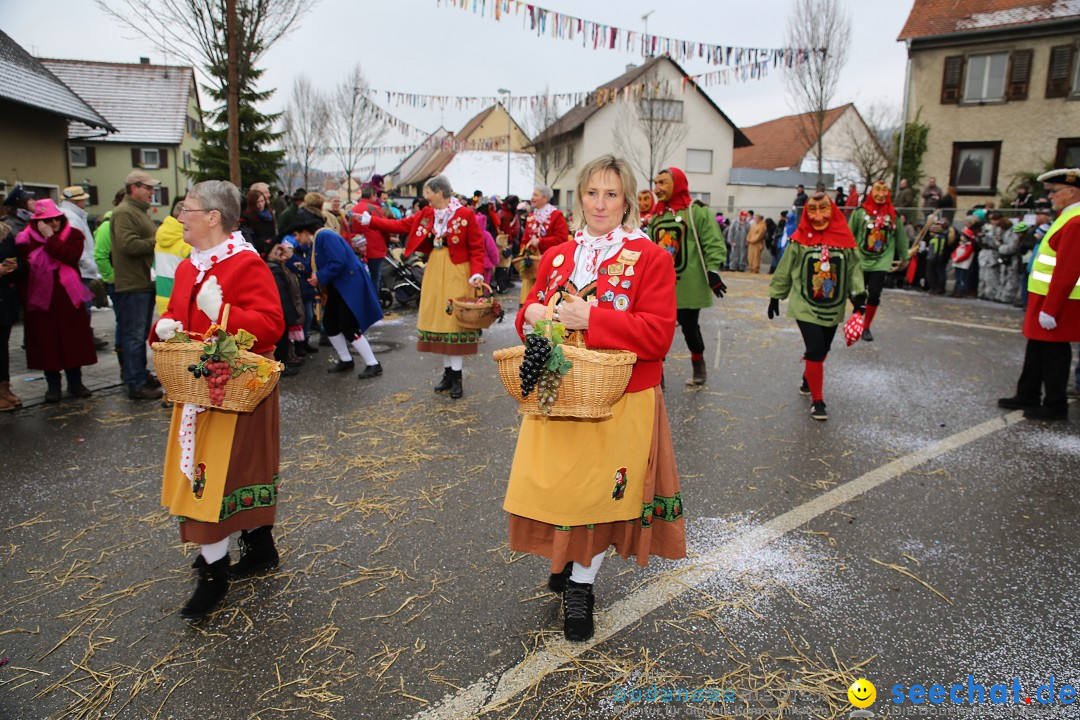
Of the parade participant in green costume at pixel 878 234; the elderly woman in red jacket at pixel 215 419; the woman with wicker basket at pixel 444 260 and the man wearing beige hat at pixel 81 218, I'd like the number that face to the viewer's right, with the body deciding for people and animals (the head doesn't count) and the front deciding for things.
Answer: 1

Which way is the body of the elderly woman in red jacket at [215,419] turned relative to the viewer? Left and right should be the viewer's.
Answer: facing the viewer and to the left of the viewer

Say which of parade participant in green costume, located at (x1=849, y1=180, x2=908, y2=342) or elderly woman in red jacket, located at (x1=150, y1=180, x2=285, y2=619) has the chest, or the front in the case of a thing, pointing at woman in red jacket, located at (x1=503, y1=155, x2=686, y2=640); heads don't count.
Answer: the parade participant in green costume

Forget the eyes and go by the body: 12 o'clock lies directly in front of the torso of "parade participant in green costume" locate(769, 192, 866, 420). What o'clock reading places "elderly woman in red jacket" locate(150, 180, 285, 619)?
The elderly woman in red jacket is roughly at 1 o'clock from the parade participant in green costume.

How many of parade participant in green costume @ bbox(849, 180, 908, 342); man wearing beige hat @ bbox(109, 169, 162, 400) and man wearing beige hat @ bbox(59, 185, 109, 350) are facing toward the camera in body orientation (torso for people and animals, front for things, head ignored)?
1

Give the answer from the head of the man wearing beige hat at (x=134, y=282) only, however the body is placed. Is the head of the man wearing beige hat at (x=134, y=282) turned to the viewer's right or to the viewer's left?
to the viewer's right

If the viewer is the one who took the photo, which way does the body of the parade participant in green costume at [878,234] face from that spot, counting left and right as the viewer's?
facing the viewer

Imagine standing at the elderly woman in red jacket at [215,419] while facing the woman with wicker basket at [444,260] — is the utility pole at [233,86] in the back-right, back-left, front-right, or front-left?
front-left

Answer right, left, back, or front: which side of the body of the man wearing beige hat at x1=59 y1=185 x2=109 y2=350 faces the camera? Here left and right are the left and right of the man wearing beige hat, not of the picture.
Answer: right

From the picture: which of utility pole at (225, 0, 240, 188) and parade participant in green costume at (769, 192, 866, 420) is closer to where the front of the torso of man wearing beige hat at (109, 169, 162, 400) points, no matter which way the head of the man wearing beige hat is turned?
the parade participant in green costume

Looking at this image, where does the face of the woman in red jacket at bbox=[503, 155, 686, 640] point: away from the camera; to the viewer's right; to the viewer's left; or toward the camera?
toward the camera

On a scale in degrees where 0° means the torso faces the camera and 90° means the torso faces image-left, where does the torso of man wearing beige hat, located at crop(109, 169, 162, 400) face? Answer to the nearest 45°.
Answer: approximately 270°

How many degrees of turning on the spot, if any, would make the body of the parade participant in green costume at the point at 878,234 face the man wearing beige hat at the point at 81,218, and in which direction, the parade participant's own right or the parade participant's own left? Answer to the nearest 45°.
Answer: approximately 45° to the parade participant's own right

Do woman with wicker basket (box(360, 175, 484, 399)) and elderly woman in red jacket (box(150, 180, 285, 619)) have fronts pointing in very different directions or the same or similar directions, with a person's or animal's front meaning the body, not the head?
same or similar directions

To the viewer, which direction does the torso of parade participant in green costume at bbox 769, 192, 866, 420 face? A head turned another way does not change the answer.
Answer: toward the camera

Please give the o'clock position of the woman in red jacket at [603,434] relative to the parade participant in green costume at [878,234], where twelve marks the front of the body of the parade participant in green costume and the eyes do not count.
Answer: The woman in red jacket is roughly at 12 o'clock from the parade participant in green costume.

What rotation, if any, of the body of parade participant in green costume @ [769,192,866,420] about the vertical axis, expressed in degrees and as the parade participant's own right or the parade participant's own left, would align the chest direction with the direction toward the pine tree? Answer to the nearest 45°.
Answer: approximately 135° to the parade participant's own right

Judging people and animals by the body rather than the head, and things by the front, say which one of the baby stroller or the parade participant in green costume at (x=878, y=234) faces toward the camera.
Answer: the parade participant in green costume

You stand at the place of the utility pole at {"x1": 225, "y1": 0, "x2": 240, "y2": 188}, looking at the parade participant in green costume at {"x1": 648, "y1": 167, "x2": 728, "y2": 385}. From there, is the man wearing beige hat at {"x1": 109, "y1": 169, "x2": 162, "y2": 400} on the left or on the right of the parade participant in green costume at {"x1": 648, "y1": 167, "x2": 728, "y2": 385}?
right
